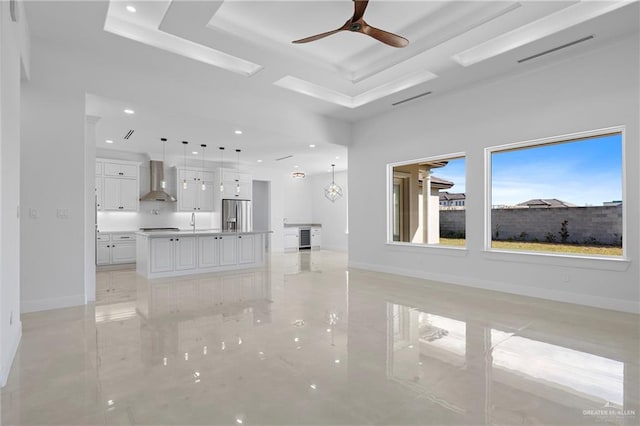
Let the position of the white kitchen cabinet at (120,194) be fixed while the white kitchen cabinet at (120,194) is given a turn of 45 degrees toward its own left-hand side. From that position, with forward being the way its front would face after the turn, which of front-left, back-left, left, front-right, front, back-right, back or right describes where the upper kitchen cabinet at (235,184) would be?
front-left

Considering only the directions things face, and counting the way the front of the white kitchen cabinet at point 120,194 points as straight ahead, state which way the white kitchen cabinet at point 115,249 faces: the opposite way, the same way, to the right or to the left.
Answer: the same way

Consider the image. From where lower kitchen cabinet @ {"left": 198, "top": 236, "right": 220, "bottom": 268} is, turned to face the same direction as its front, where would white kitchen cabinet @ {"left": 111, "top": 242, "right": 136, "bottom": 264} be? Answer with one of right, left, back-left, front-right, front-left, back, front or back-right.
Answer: back-right

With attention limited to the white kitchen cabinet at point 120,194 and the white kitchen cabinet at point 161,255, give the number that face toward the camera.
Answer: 2

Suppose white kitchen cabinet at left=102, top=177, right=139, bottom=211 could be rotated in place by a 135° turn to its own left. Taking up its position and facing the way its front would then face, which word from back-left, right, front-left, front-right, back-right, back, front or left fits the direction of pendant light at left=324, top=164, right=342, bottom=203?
front-right

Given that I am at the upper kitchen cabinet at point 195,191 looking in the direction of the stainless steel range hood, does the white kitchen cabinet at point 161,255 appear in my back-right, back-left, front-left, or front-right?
front-left

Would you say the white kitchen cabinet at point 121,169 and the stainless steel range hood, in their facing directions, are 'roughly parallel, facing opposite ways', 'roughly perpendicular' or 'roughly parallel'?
roughly parallel

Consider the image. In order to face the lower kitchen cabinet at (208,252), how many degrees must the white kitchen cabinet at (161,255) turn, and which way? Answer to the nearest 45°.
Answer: approximately 90° to its left

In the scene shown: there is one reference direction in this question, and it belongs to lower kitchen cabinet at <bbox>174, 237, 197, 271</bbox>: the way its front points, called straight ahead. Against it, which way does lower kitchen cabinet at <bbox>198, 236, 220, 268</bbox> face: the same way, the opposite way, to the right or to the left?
the same way

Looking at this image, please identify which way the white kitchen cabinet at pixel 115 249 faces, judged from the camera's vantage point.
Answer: facing the viewer

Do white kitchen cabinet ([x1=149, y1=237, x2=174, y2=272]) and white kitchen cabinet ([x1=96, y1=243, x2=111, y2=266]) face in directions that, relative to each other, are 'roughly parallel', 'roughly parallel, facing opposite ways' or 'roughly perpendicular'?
roughly parallel

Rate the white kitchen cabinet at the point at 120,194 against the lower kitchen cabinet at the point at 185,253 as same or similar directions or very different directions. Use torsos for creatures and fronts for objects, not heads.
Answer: same or similar directions

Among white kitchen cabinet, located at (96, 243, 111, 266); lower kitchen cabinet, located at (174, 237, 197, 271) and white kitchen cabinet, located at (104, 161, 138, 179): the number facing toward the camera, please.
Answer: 3

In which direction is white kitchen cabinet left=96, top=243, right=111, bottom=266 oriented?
toward the camera

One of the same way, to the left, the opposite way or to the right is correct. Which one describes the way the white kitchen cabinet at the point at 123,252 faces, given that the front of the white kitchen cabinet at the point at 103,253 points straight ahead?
the same way

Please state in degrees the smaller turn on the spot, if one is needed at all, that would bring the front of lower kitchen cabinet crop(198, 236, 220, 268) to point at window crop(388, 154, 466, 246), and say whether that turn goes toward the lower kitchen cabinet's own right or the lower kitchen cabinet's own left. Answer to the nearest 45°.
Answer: approximately 45° to the lower kitchen cabinet's own left

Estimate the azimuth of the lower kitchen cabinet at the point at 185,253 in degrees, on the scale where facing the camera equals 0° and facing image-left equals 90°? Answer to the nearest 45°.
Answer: approximately 0°

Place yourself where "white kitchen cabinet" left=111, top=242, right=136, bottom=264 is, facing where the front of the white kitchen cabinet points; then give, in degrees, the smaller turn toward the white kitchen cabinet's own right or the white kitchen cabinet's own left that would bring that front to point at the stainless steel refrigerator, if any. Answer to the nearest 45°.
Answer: approximately 90° to the white kitchen cabinet's own left
